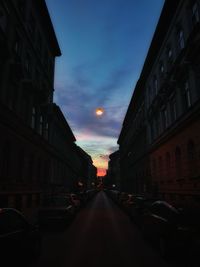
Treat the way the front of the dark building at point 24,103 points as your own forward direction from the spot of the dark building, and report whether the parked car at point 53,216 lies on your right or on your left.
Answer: on your right

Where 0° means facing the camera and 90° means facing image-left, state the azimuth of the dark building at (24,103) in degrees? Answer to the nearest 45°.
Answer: approximately 270°

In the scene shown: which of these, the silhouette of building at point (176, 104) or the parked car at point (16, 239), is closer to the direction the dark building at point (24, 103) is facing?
the silhouette of building

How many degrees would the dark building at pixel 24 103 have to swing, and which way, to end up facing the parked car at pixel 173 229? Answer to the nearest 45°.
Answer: approximately 90° to its right
